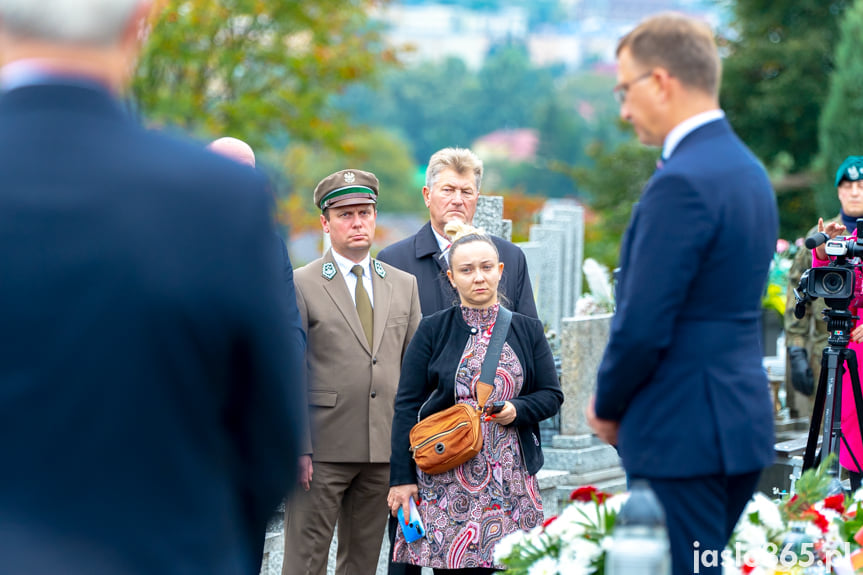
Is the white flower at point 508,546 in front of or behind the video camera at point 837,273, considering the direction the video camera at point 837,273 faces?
in front

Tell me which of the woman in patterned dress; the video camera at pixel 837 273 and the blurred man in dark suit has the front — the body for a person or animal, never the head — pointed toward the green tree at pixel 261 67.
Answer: the blurred man in dark suit

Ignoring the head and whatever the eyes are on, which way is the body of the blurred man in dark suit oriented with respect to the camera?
away from the camera

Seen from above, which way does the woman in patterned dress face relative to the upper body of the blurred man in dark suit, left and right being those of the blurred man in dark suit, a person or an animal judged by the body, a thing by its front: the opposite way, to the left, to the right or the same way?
the opposite way

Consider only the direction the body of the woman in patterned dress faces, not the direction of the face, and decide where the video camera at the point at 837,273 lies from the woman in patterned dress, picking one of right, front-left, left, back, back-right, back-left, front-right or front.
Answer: back-left

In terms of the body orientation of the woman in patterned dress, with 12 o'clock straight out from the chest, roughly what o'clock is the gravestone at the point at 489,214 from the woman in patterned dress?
The gravestone is roughly at 6 o'clock from the woman in patterned dress.

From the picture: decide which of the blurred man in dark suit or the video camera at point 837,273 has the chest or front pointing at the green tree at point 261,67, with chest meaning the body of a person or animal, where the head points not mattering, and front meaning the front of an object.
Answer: the blurred man in dark suit

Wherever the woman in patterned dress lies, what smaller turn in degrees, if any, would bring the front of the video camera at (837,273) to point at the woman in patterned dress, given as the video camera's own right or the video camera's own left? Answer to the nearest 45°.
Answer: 0° — it already faces them

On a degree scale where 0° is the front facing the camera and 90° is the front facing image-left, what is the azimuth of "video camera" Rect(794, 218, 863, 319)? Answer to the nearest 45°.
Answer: approximately 45°

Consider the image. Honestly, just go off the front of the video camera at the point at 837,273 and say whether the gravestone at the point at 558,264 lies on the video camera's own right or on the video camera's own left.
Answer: on the video camera's own right

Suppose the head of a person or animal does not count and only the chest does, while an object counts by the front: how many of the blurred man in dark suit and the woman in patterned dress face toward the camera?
1

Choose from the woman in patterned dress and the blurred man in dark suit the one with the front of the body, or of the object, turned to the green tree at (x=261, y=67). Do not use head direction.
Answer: the blurred man in dark suit

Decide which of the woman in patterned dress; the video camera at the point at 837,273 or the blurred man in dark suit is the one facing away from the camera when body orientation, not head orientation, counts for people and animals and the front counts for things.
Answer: the blurred man in dark suit

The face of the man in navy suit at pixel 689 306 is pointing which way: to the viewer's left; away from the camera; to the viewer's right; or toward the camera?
to the viewer's left
